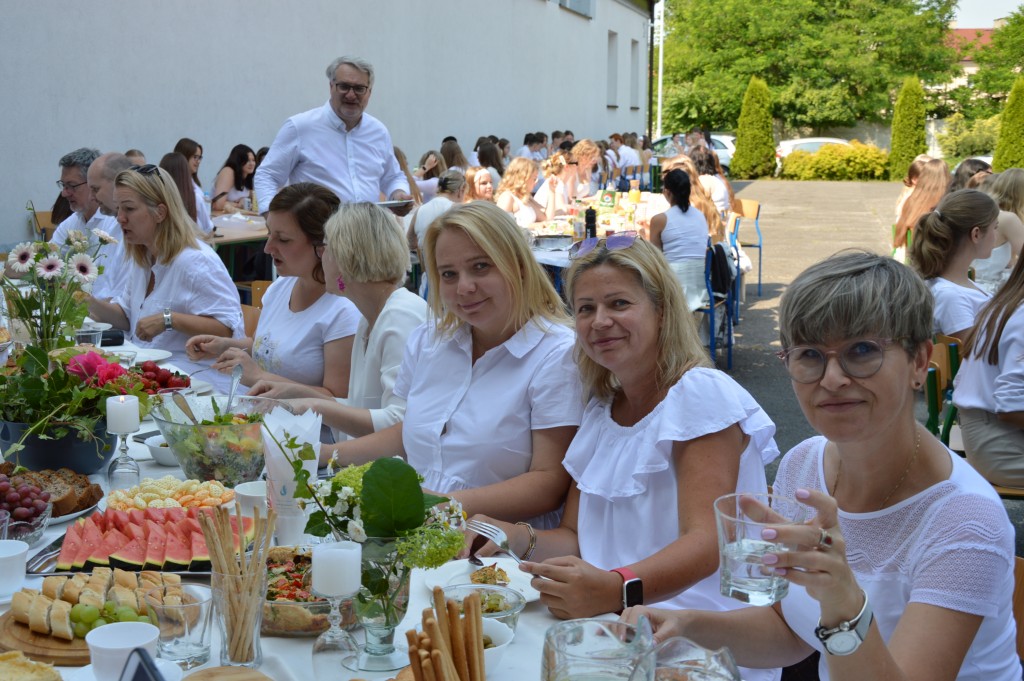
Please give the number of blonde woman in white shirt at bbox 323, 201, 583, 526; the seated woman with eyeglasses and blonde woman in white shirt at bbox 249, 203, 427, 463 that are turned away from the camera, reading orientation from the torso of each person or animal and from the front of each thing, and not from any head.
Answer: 0

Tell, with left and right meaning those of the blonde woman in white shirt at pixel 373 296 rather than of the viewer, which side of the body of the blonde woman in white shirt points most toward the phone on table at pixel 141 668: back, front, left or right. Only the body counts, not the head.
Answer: left

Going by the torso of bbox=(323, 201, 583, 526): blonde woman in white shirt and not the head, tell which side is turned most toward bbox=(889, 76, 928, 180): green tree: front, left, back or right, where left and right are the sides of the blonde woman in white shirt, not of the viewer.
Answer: back

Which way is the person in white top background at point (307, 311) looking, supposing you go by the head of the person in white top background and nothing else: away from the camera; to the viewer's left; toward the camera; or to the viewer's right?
to the viewer's left

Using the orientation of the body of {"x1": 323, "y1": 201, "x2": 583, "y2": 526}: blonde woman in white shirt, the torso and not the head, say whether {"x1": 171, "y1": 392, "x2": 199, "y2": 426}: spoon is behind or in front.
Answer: in front

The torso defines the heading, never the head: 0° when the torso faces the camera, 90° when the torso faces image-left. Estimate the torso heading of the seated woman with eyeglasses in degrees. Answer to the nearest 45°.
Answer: approximately 45°

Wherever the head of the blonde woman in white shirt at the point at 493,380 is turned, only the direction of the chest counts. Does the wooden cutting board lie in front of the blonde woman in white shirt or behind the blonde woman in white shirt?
in front

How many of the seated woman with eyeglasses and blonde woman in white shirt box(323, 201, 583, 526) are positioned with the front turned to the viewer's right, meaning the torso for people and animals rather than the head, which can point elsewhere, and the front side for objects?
0

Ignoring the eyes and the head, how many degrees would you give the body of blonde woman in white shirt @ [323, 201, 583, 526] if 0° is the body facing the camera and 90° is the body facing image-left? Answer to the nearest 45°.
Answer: approximately 45°

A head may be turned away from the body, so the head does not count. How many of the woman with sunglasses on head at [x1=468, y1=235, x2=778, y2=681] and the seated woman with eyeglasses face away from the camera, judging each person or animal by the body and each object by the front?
0

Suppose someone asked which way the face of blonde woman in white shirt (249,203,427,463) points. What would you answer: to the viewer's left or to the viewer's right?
to the viewer's left

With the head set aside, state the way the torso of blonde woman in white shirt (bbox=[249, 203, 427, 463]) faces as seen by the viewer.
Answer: to the viewer's left

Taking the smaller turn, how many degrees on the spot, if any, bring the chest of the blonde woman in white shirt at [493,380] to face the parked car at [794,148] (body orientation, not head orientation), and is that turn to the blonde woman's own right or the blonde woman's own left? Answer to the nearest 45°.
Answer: approximately 135° to the blonde woman's own right

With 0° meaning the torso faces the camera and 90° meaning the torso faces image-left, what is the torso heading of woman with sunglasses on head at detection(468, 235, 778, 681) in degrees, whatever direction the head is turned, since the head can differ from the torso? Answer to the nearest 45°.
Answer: approximately 45°
